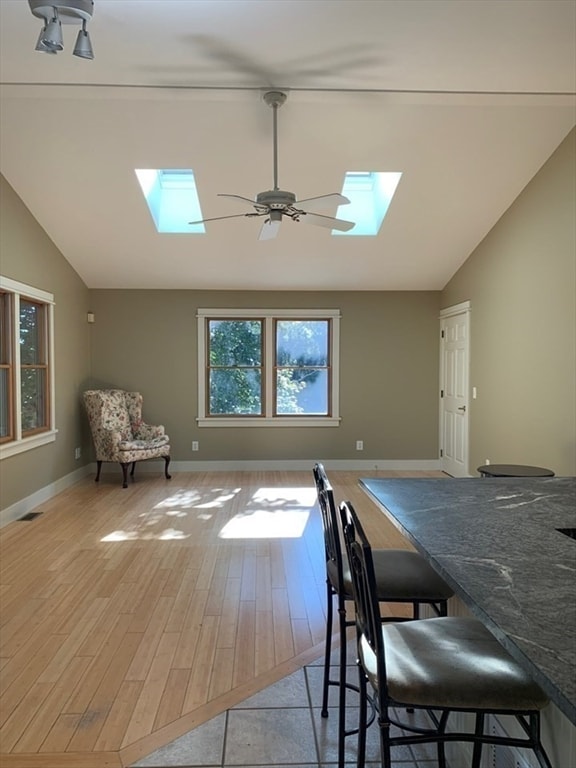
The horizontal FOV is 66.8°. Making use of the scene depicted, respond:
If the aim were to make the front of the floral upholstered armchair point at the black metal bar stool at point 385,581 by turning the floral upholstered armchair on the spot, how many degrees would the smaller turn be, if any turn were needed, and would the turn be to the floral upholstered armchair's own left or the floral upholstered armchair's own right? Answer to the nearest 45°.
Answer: approximately 45° to the floral upholstered armchair's own right

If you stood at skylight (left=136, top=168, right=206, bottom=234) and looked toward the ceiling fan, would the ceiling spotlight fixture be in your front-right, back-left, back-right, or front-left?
front-right

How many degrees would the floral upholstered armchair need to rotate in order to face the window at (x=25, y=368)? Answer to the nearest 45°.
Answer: approximately 90° to its right

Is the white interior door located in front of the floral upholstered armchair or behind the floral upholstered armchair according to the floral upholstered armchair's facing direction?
in front

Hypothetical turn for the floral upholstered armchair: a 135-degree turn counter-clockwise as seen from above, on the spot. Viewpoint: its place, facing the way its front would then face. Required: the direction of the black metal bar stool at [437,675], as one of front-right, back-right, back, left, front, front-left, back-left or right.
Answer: back

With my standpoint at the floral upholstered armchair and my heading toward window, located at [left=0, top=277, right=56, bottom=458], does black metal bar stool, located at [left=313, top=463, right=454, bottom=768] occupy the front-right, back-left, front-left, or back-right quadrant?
front-left

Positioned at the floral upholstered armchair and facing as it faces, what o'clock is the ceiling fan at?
The ceiling fan is roughly at 1 o'clock from the floral upholstered armchair.

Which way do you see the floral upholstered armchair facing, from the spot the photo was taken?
facing the viewer and to the right of the viewer

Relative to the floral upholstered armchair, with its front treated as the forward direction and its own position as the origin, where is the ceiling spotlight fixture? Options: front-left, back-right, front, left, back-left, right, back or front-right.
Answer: front-right

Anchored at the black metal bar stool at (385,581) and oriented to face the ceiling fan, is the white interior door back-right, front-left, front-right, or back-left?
front-right

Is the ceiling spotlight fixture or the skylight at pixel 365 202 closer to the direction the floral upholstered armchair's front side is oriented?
the skylight

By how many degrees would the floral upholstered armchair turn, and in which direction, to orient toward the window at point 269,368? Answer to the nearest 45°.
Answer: approximately 45° to its left

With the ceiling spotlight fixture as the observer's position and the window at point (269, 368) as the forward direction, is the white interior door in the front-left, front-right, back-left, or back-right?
front-right

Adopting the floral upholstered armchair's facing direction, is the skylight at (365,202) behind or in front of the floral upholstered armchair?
in front
